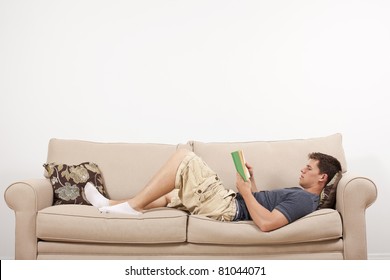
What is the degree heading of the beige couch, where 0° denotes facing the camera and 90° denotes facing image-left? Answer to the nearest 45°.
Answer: approximately 0°
